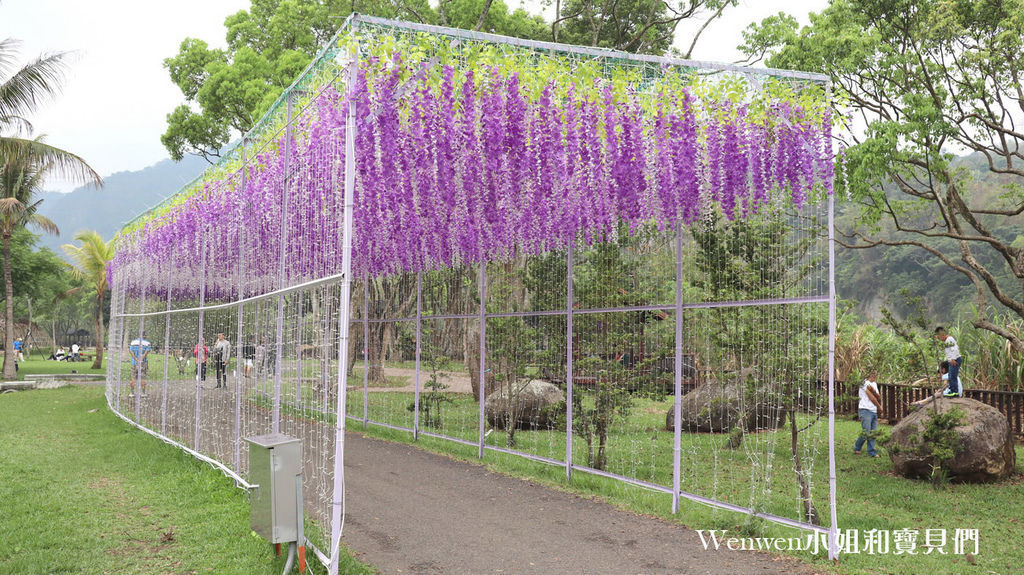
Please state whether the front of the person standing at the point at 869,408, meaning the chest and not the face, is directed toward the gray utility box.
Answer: no

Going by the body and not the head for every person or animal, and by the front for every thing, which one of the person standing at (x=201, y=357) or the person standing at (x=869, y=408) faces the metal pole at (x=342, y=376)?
the person standing at (x=201, y=357)

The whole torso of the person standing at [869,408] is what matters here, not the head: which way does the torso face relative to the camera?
to the viewer's right

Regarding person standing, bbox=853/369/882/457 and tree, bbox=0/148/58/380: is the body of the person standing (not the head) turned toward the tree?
no

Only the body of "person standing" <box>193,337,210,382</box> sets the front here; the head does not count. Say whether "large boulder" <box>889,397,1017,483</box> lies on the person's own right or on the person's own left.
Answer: on the person's own left

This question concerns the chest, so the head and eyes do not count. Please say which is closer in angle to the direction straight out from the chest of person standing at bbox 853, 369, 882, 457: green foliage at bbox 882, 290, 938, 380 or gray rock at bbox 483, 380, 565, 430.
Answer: the green foliage

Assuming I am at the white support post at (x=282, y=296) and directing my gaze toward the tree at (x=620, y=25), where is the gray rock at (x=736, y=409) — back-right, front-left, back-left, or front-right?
front-right

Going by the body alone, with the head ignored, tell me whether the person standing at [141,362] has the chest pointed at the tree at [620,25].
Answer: no

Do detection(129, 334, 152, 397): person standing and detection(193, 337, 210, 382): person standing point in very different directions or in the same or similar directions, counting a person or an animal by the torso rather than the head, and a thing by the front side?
same or similar directions

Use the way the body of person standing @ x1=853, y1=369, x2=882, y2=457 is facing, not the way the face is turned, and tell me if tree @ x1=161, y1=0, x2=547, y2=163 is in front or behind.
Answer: behind

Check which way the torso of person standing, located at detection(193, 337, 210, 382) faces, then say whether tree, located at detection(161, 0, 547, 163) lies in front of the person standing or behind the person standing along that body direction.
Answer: behind

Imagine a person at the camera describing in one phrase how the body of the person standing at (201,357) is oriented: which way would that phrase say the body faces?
toward the camera

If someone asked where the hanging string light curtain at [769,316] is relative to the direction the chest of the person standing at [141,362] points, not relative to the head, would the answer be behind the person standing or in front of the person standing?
in front

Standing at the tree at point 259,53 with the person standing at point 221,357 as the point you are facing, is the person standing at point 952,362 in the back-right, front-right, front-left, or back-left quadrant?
front-left

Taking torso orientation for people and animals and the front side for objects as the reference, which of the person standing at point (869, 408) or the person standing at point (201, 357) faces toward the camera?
the person standing at point (201, 357)
